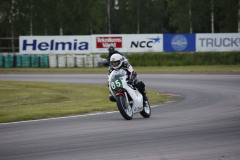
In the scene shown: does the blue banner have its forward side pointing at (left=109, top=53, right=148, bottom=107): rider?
yes

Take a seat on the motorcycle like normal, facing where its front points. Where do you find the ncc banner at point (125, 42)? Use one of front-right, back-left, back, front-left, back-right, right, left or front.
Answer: back-right

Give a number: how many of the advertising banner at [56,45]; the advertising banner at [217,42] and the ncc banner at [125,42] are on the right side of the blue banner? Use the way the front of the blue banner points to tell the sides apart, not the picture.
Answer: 2

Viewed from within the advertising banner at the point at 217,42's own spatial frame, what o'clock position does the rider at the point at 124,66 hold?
The rider is roughly at 12 o'clock from the advertising banner.

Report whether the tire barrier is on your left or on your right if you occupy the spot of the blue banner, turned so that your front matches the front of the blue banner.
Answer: on your right

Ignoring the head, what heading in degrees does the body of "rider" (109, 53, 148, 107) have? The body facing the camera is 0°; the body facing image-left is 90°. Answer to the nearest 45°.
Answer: approximately 45°
